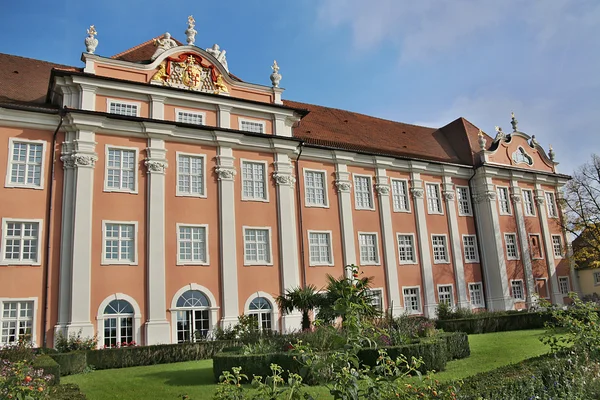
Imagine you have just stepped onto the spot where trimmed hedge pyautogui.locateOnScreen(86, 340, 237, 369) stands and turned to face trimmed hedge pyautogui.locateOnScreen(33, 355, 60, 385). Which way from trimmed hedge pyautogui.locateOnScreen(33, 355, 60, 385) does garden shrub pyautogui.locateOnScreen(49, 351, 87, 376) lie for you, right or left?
right

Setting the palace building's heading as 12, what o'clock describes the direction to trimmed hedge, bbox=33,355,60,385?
The trimmed hedge is roughly at 2 o'clock from the palace building.

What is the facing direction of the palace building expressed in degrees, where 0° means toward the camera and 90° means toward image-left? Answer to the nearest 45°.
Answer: approximately 315°

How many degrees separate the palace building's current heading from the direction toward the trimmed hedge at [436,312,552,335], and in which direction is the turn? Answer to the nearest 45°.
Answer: approximately 45° to its left
